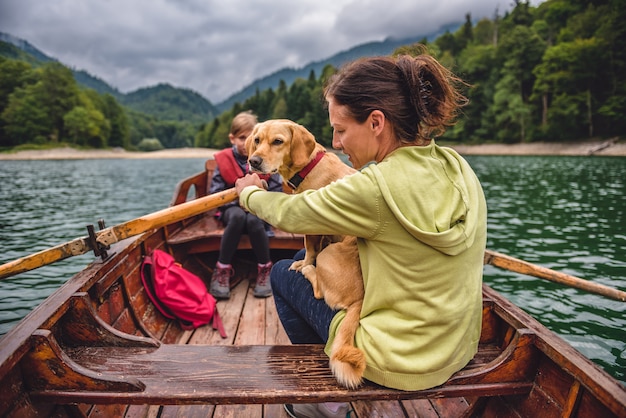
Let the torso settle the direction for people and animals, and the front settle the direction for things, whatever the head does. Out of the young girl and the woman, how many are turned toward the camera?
1

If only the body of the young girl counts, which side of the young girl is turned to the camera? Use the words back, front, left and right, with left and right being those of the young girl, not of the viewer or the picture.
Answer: front

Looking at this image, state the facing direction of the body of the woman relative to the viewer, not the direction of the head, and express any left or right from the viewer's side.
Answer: facing away from the viewer and to the left of the viewer

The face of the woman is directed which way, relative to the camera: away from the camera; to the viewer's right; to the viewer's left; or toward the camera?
to the viewer's left

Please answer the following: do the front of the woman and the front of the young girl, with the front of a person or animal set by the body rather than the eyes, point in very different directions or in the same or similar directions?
very different directions

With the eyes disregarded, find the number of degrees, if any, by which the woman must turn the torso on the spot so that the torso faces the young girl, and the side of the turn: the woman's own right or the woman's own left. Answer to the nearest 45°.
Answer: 0° — they already face them
